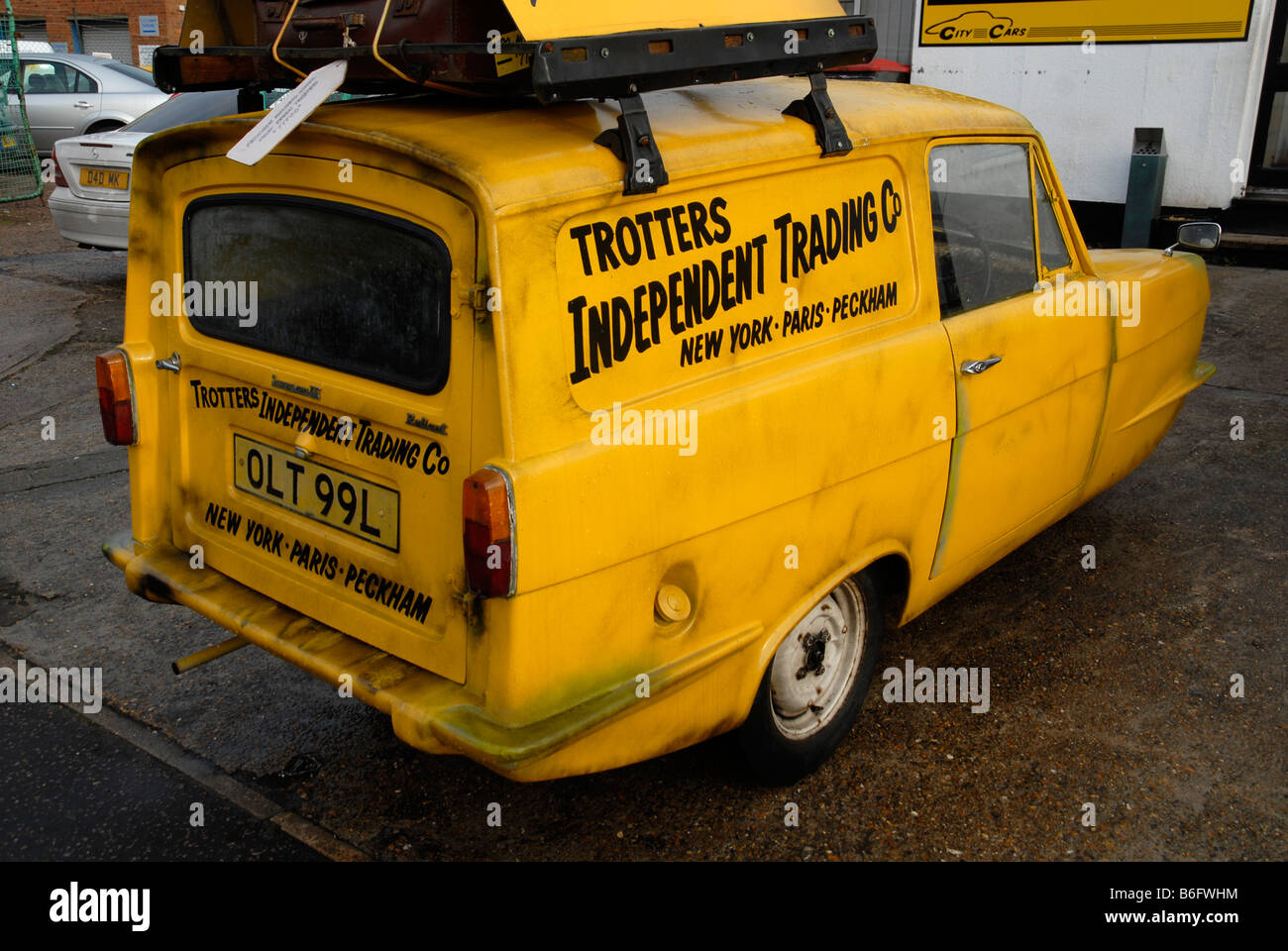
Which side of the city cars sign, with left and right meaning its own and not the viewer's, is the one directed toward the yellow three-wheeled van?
front

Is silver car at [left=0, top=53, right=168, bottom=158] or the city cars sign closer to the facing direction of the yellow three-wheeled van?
the city cars sign

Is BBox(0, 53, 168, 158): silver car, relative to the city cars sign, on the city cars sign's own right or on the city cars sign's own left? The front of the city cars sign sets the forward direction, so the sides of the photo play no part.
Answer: on the city cars sign's own right

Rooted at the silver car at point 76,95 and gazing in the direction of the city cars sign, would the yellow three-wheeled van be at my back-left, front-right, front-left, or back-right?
front-right

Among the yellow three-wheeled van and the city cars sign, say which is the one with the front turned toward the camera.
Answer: the city cars sign

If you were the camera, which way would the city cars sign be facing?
facing the viewer

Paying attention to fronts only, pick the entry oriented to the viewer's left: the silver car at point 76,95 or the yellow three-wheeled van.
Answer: the silver car

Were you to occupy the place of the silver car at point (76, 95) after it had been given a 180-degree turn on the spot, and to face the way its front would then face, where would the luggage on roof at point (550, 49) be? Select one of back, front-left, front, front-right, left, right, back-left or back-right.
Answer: right

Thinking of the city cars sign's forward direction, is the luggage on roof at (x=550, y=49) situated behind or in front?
in front

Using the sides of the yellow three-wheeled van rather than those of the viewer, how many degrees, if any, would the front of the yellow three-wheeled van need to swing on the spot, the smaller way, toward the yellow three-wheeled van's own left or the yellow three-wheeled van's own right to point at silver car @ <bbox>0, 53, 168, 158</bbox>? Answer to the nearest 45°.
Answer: approximately 90° to the yellow three-wheeled van's own left

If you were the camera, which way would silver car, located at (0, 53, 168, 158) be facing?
facing to the left of the viewer

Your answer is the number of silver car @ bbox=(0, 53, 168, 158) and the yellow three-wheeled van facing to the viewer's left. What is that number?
1

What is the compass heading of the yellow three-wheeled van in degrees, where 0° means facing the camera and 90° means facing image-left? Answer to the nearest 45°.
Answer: approximately 225°

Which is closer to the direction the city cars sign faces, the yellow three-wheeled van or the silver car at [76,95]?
the yellow three-wheeled van

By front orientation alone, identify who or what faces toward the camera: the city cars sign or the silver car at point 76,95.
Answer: the city cars sign

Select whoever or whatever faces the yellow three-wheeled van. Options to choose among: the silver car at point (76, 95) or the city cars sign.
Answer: the city cars sign

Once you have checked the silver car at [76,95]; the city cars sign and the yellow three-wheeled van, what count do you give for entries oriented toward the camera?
1

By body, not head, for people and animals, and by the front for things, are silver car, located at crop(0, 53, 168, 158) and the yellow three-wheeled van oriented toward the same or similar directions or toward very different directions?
very different directions
